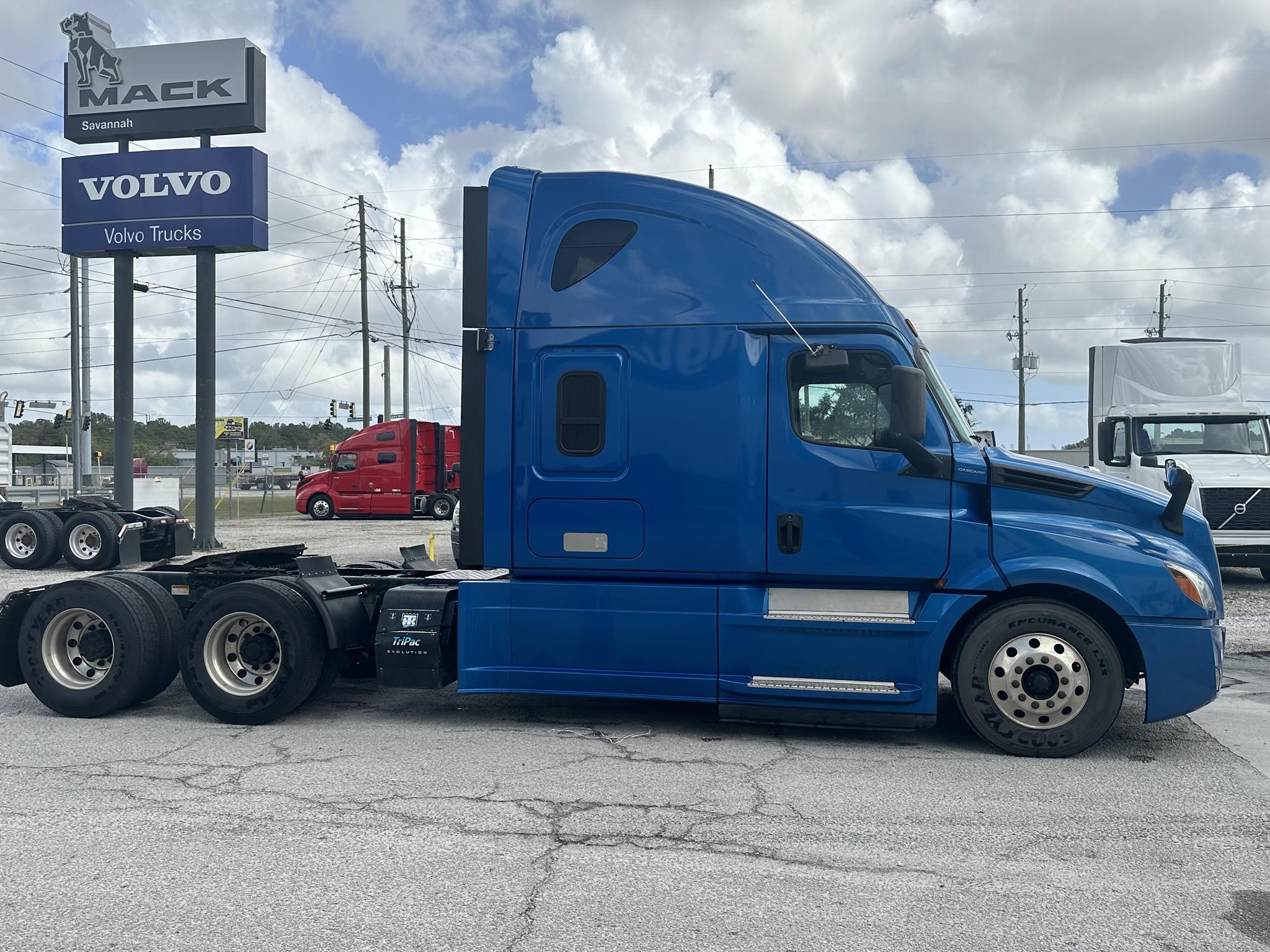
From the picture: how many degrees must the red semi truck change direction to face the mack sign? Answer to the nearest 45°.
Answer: approximately 45° to its left

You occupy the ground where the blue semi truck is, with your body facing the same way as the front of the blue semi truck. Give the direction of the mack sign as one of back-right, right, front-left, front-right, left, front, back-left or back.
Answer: back-left

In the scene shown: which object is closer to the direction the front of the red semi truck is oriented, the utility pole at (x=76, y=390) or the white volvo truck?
the utility pole

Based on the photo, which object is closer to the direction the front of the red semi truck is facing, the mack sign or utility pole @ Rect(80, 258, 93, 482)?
the utility pole

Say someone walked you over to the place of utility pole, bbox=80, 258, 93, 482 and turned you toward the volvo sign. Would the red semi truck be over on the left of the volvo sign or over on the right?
left

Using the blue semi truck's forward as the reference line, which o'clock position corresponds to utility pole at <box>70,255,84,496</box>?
The utility pole is roughly at 8 o'clock from the blue semi truck.

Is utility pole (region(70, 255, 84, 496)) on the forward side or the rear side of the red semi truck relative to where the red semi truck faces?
on the forward side

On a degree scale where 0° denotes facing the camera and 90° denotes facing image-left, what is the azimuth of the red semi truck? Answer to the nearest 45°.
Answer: approximately 90°

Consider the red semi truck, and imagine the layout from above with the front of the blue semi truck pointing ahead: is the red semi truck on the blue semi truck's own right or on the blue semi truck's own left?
on the blue semi truck's own left

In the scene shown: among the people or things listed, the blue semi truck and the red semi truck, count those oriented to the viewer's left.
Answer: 1

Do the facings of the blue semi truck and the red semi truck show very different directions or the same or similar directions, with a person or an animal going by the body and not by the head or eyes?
very different directions

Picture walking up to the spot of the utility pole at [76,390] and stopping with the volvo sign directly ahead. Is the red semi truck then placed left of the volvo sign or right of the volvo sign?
left

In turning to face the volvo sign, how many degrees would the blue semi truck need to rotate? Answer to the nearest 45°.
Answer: approximately 135° to its left

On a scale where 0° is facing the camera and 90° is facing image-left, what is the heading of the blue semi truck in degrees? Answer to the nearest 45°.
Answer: approximately 270°

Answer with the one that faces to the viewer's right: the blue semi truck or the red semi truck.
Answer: the blue semi truck
